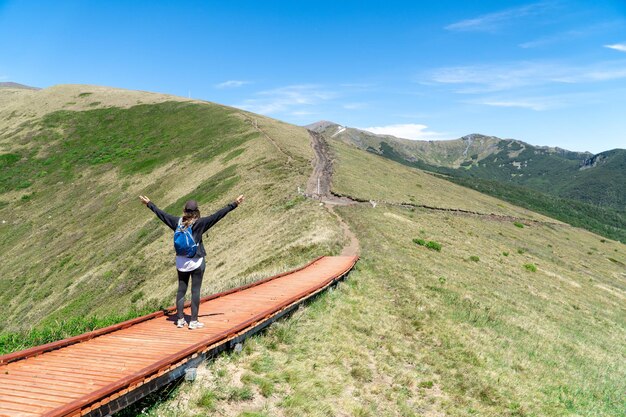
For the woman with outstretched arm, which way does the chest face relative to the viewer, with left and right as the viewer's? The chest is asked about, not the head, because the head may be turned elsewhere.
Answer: facing away from the viewer and to the right of the viewer

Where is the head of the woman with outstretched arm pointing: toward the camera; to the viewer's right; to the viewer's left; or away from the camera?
away from the camera
